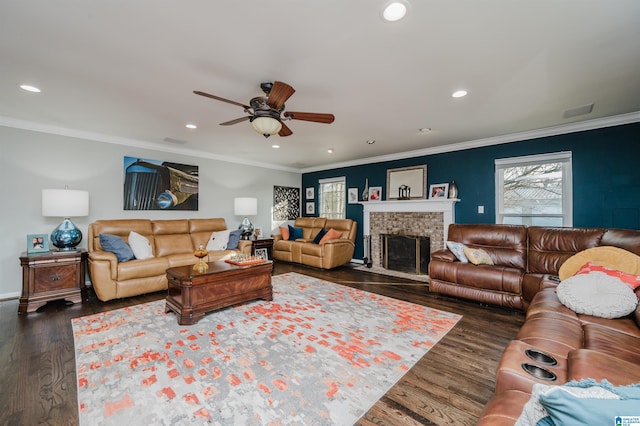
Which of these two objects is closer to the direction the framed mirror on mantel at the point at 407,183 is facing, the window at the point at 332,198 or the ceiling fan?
the ceiling fan

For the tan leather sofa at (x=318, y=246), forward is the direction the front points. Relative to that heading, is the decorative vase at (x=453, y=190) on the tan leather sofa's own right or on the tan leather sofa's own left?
on the tan leather sofa's own left

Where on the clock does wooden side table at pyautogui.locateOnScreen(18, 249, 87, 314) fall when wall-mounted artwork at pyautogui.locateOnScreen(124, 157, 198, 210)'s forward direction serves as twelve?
The wooden side table is roughly at 3 o'clock from the wall-mounted artwork.

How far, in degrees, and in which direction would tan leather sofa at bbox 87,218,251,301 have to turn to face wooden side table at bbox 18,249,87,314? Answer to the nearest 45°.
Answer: approximately 135° to its right

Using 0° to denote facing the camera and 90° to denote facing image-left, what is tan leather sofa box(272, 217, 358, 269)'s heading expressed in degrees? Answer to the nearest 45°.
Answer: approximately 45°

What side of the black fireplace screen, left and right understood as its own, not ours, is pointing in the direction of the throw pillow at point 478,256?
left

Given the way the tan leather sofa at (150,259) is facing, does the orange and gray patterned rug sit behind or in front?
in front

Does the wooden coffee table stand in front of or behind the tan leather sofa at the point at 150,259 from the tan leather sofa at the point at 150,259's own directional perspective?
in front
